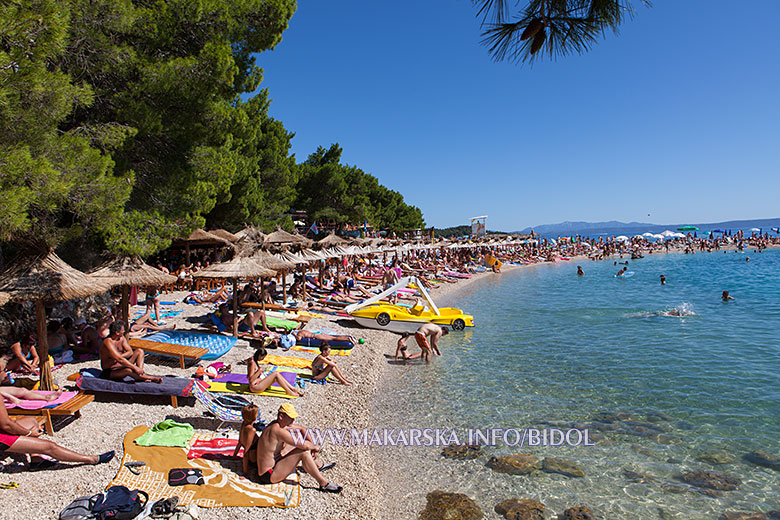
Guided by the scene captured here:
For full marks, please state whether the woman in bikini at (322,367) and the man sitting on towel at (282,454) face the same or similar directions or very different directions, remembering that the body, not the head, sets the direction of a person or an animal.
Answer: same or similar directions

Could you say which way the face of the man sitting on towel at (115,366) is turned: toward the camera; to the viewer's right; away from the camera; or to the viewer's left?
to the viewer's right

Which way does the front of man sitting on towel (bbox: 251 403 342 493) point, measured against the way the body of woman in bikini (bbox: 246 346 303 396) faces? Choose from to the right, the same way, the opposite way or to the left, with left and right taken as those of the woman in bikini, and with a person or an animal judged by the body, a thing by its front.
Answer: the same way

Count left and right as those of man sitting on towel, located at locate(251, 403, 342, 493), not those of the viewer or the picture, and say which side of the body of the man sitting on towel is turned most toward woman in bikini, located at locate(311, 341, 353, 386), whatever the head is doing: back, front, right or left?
left

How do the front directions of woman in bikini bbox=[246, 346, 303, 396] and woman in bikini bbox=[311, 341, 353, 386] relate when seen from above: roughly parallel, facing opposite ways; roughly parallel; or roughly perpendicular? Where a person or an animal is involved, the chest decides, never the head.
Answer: roughly parallel

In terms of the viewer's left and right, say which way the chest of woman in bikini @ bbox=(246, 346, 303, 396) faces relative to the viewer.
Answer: facing to the right of the viewer

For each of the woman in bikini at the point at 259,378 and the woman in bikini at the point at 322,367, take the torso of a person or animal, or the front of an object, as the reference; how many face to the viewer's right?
2

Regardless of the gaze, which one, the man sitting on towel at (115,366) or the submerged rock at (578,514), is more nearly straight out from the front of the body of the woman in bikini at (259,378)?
the submerged rock

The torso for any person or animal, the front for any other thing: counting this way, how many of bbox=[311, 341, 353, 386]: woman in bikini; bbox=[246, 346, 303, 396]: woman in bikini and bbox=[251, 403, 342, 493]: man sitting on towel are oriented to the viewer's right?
3

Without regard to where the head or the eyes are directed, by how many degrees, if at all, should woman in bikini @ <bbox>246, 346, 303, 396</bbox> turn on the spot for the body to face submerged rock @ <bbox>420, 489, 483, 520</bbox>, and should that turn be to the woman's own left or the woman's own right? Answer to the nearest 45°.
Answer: approximately 45° to the woman's own right

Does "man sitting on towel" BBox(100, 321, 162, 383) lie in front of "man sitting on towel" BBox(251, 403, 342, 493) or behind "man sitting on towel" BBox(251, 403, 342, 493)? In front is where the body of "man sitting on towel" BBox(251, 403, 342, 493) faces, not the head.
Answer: behind

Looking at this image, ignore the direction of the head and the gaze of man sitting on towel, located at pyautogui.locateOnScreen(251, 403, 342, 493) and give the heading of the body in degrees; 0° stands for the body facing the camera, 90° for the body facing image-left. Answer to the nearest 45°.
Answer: approximately 270°

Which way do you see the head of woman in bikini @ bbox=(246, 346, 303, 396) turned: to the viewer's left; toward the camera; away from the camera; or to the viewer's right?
to the viewer's right

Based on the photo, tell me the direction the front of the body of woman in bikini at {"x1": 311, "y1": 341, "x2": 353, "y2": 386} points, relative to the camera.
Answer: to the viewer's right

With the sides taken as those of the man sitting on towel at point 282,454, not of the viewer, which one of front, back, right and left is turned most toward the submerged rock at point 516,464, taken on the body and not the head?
front
